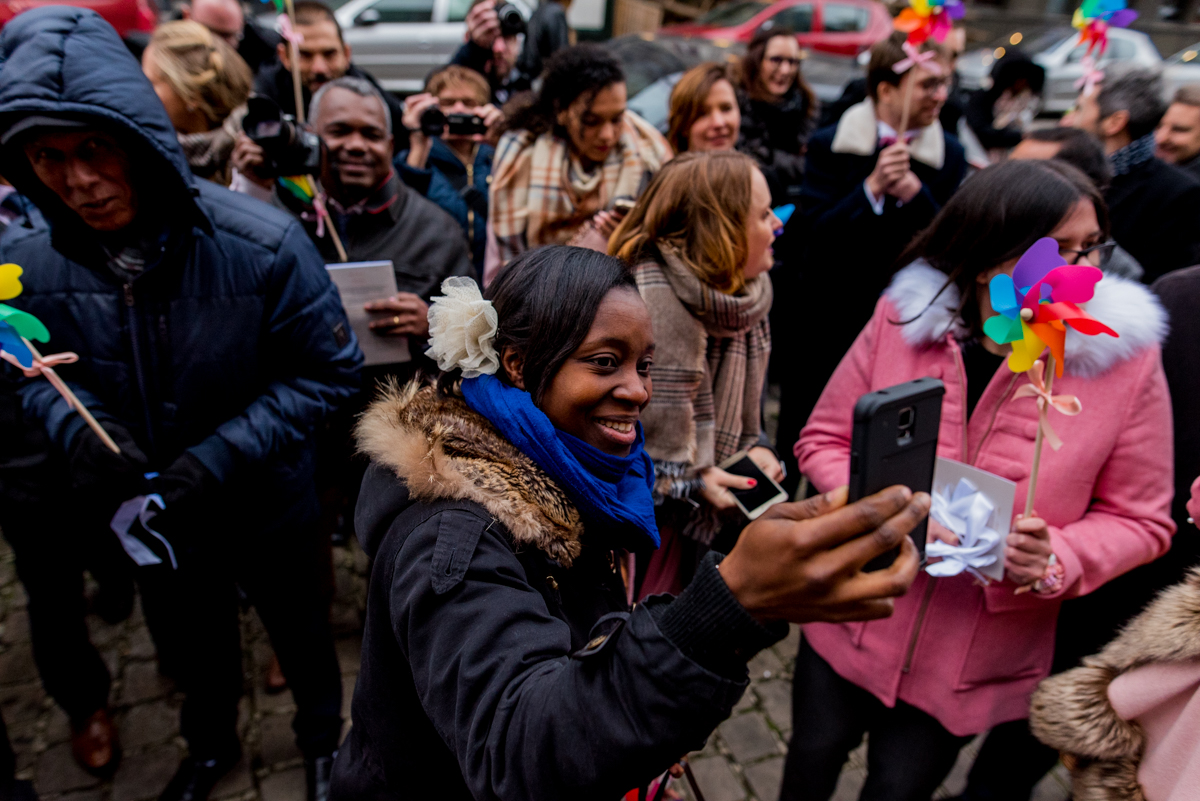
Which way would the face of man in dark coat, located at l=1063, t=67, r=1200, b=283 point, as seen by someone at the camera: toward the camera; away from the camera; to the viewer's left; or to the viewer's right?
to the viewer's left

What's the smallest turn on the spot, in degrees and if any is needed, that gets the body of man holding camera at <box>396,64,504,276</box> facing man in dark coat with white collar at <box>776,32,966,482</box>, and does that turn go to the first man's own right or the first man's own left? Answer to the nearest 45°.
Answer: approximately 90° to the first man's own left

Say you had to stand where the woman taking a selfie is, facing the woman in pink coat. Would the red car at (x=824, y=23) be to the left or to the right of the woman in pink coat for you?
left

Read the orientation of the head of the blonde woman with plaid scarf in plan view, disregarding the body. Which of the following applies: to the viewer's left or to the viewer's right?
to the viewer's right

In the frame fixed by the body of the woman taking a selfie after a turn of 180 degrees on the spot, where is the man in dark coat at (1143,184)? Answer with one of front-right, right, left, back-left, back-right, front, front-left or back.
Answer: right

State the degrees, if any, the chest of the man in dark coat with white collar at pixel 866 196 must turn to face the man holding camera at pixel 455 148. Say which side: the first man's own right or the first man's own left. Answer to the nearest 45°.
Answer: approximately 135° to the first man's own right

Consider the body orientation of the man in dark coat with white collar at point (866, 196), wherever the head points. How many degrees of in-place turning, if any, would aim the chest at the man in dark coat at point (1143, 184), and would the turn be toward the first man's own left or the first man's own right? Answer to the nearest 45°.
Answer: approximately 45° to the first man's own left

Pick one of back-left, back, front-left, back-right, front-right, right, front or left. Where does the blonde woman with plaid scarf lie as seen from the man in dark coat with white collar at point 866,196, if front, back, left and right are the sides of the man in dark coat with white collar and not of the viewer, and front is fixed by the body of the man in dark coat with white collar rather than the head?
front-right

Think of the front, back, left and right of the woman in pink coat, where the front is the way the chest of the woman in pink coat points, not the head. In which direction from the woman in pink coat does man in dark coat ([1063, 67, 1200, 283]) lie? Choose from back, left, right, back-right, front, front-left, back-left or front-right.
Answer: back

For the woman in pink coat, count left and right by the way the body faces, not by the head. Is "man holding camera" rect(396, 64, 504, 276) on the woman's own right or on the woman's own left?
on the woman's own right

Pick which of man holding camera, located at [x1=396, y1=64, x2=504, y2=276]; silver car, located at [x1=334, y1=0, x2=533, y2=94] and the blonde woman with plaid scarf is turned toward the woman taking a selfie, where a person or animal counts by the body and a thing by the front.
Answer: the man holding camera
